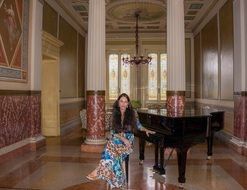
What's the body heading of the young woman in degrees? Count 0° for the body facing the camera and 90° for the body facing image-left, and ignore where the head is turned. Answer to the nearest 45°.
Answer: approximately 0°

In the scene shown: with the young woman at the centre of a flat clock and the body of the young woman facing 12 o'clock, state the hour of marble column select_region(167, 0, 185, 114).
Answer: The marble column is roughly at 7 o'clock from the young woman.

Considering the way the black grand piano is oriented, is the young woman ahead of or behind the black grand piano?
ahead

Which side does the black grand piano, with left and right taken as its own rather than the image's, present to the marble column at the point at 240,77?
back

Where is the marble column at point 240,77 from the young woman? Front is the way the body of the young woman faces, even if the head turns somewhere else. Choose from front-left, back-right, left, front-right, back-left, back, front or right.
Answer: back-left

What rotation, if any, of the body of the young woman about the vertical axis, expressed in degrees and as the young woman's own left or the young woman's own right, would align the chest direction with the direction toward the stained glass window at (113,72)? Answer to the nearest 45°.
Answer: approximately 180°

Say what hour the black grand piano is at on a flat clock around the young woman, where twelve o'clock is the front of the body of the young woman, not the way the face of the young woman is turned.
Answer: The black grand piano is roughly at 8 o'clock from the young woman.

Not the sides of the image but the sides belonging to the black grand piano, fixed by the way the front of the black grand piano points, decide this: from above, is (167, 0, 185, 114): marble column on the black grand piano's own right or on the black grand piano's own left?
on the black grand piano's own right

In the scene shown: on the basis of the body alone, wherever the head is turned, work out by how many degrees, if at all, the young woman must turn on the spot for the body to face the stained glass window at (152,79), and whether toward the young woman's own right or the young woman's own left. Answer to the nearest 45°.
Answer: approximately 180°

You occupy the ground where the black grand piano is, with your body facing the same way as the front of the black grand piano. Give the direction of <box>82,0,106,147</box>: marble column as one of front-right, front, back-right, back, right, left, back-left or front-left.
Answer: right

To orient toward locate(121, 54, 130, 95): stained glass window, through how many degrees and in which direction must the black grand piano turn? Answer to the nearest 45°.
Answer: approximately 135° to its right

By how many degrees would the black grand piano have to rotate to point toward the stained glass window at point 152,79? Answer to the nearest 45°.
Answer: approximately 135° to its right

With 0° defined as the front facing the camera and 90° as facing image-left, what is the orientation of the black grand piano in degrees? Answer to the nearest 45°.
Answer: approximately 45°
